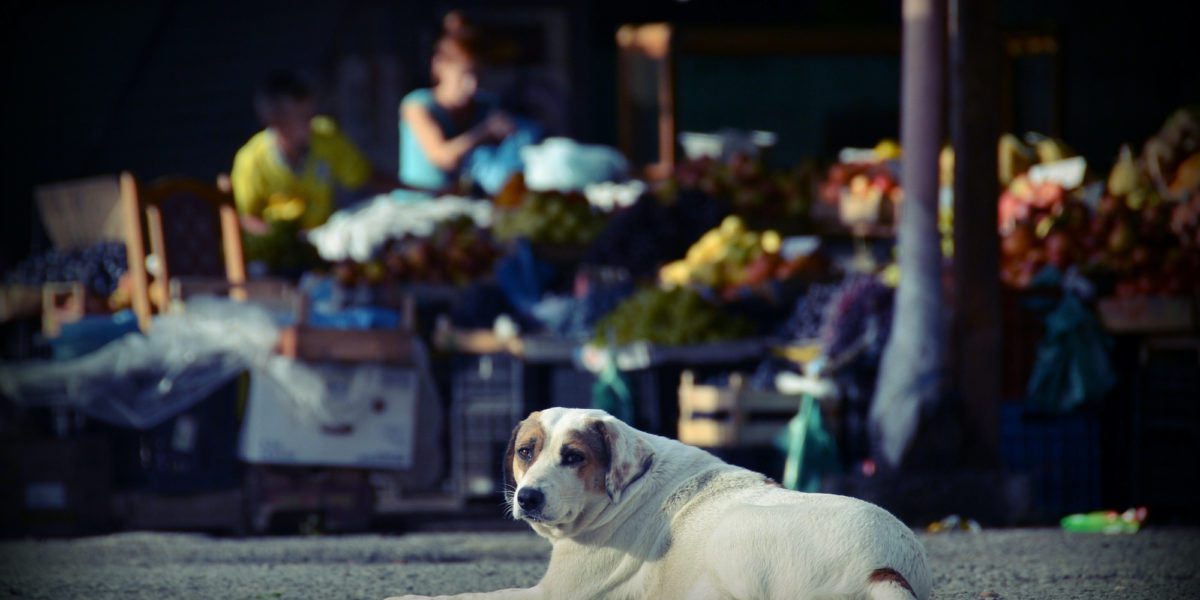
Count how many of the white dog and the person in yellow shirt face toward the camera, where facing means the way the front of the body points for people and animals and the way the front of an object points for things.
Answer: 1

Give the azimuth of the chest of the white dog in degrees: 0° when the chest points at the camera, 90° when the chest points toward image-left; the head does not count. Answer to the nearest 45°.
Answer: approximately 90°

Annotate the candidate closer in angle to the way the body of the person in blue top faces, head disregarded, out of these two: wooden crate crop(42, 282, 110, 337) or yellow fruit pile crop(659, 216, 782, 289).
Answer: the yellow fruit pile

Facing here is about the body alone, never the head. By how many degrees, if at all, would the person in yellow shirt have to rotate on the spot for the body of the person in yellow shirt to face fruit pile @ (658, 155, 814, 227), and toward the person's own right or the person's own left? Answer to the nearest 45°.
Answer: approximately 90° to the person's own left

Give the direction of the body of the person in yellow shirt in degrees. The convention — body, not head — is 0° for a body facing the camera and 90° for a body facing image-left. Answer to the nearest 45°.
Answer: approximately 0°

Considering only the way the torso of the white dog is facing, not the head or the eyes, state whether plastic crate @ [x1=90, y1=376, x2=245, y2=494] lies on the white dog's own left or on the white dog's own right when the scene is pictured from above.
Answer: on the white dog's own right

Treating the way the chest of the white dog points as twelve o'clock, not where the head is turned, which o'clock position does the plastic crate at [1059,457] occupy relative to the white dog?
The plastic crate is roughly at 4 o'clock from the white dog.

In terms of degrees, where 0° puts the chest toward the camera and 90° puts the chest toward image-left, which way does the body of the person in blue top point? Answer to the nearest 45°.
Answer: approximately 315°

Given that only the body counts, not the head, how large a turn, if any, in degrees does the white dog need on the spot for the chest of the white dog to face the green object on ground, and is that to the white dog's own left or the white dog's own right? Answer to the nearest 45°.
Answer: approximately 135° to the white dog's own right
